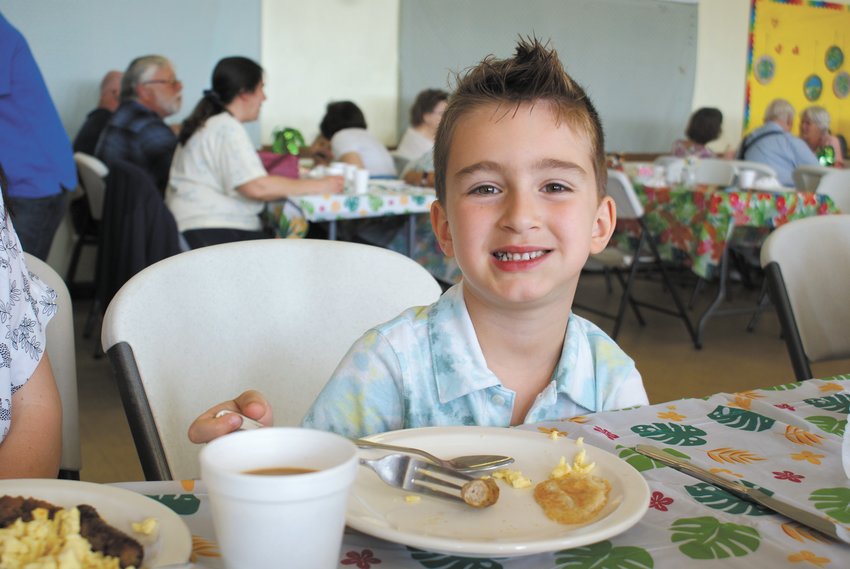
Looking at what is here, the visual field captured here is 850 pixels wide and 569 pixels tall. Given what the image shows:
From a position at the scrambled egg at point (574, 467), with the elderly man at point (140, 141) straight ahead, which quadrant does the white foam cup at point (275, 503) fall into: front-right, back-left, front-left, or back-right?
back-left

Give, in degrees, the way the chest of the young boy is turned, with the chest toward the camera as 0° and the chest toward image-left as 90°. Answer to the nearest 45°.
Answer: approximately 0°

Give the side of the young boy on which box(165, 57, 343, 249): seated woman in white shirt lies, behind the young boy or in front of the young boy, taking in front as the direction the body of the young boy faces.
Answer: behind

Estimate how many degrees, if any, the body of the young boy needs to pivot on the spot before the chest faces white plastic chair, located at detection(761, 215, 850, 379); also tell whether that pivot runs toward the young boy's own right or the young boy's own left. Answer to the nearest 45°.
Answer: approximately 135° to the young boy's own left

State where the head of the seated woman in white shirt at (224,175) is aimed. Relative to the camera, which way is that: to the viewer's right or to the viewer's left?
to the viewer's right

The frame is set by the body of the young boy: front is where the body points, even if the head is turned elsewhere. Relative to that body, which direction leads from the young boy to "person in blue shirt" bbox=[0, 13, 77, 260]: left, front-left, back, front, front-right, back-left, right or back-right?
back-right

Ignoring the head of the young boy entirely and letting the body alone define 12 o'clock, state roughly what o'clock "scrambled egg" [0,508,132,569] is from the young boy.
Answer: The scrambled egg is roughly at 1 o'clock from the young boy.

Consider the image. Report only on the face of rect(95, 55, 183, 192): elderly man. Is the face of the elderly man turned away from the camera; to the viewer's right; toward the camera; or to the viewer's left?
to the viewer's right

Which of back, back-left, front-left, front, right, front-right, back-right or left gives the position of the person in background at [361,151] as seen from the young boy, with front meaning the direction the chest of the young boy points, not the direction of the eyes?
back

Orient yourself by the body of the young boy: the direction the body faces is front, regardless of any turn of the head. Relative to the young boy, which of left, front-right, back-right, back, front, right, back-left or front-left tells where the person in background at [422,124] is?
back
